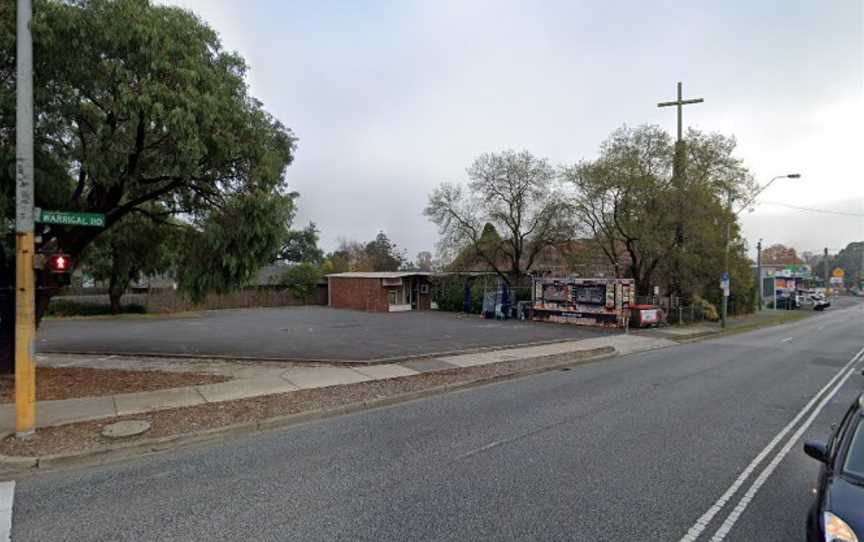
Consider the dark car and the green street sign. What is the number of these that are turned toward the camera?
2

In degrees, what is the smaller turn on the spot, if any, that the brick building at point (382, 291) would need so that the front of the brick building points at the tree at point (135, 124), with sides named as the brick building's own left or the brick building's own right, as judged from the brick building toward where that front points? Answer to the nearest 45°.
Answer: approximately 45° to the brick building's own right

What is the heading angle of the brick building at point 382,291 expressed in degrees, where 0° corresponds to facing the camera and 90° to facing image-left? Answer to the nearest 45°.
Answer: approximately 315°

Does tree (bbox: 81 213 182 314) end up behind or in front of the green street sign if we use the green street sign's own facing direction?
behind

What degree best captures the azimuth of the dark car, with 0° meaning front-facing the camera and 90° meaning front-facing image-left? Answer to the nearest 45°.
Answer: approximately 0°

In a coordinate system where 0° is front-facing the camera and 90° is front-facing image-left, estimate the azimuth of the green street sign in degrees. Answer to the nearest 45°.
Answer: approximately 0°

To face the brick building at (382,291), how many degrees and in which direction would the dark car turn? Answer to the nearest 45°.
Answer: approximately 135° to its right
